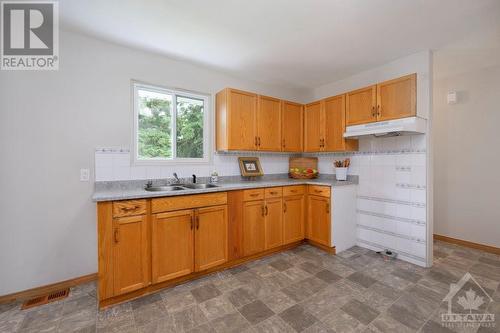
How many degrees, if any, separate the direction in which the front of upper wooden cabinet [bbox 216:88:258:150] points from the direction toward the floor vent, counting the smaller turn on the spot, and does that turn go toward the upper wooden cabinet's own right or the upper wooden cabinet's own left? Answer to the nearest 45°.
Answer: approximately 90° to the upper wooden cabinet's own right

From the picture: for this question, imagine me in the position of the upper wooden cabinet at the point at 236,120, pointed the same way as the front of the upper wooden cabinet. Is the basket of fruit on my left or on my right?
on my left

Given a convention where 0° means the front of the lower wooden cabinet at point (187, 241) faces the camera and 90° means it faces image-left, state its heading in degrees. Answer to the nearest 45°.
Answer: approximately 315°

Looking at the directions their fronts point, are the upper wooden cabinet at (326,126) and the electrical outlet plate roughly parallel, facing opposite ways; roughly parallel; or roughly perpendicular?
roughly perpendicular
